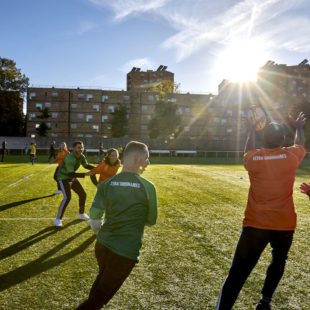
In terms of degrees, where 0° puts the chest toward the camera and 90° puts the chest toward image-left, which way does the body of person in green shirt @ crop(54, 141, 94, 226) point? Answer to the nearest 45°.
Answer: approximately 315°

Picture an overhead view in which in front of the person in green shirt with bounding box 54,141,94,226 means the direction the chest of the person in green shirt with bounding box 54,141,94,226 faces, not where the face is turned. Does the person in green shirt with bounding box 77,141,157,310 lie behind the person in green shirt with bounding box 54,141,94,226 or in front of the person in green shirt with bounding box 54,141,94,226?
in front

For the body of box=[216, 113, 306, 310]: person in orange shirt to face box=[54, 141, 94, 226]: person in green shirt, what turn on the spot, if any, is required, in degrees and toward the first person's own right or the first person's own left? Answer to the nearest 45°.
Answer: approximately 45° to the first person's own left

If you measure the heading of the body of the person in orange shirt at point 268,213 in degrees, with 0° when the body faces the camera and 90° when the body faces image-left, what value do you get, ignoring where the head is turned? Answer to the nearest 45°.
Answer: approximately 180°

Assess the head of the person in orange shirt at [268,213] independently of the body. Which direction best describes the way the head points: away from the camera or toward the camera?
away from the camera

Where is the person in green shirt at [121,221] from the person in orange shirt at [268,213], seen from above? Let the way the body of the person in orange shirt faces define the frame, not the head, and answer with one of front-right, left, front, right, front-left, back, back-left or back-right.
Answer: back-left

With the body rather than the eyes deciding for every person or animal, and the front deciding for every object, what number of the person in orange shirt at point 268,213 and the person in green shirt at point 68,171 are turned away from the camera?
1

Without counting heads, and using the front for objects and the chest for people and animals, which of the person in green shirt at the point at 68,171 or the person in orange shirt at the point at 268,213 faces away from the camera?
the person in orange shirt

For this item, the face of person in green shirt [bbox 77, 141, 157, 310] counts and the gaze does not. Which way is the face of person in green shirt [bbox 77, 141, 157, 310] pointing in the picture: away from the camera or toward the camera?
away from the camera
